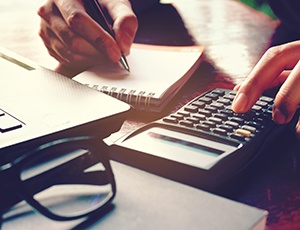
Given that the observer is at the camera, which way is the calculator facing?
facing away from the viewer and to the right of the viewer

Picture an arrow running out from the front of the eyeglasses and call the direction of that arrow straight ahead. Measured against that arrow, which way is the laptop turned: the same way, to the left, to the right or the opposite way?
to the left
